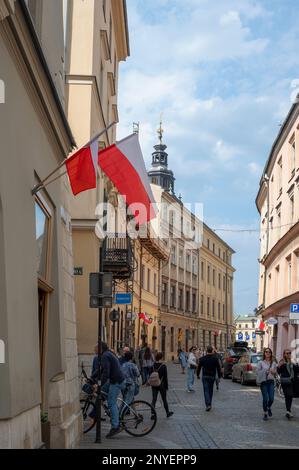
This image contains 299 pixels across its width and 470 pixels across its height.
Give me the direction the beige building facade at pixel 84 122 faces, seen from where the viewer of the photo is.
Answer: facing to the right of the viewer

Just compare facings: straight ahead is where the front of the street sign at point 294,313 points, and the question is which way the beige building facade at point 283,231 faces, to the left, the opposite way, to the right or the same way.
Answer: to the right

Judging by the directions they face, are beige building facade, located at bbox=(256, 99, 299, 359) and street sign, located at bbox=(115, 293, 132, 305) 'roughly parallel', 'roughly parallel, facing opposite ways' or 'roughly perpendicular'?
roughly perpendicular

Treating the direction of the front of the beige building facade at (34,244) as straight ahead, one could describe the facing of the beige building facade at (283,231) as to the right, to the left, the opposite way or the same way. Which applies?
the opposite way

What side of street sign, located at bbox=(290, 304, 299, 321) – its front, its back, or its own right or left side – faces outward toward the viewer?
front

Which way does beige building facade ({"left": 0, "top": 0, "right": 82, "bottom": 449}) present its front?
to the viewer's right

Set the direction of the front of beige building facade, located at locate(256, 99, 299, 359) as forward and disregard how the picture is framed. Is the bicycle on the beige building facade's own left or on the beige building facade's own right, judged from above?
on the beige building facade's own left

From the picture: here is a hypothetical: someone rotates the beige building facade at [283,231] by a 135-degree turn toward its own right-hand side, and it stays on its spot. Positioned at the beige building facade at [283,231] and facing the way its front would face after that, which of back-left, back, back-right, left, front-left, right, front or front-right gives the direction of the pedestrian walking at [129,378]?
back-right
